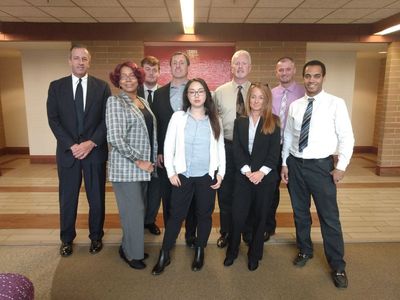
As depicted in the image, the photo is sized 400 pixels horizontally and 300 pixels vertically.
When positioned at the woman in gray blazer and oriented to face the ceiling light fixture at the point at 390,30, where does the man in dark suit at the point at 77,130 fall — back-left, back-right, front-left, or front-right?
back-left

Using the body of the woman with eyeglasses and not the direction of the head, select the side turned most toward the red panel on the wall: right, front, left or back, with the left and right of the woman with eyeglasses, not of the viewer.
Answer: back

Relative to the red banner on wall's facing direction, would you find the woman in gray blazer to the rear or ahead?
ahead

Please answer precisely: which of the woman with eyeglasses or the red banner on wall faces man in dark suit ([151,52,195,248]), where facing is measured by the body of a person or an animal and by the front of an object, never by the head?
the red banner on wall

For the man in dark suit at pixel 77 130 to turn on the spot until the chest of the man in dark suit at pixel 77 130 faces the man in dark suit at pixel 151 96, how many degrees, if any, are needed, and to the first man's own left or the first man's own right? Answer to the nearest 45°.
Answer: approximately 90° to the first man's own left

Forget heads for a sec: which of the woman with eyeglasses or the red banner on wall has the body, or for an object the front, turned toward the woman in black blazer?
the red banner on wall

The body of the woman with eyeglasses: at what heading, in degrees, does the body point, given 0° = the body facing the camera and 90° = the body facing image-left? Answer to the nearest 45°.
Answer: approximately 0°

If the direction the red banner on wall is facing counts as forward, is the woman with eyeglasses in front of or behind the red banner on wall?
in front

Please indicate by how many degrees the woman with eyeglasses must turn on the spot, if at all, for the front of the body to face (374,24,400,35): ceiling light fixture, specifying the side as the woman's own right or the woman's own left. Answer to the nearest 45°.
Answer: approximately 135° to the woman's own left

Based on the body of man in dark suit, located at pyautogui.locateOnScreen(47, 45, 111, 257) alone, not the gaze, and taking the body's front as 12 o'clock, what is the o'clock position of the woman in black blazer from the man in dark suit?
The woman in black blazer is roughly at 10 o'clock from the man in dark suit.

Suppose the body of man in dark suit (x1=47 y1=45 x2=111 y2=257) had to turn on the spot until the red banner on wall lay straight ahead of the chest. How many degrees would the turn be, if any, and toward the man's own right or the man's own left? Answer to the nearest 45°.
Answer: approximately 135° to the man's own left
